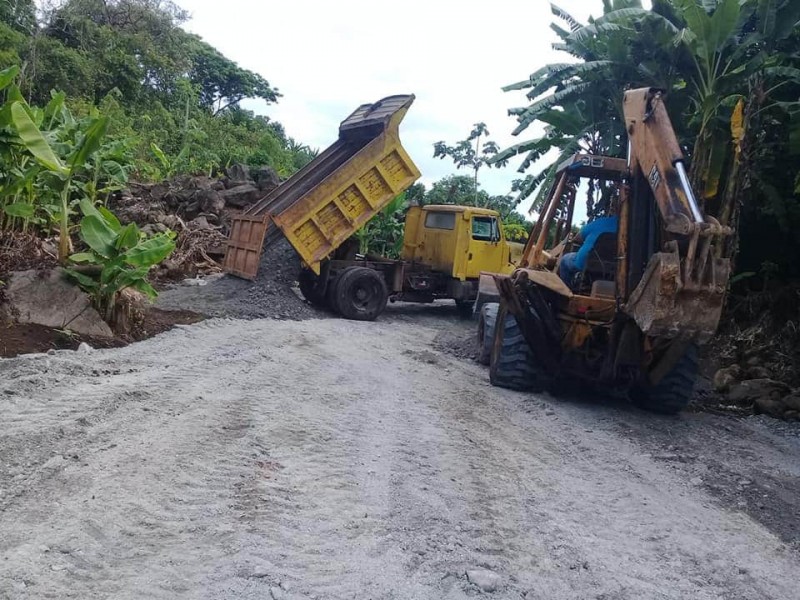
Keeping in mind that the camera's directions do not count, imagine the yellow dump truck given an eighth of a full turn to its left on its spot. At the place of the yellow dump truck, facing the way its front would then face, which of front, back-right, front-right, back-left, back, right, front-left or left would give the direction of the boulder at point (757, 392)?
back-right

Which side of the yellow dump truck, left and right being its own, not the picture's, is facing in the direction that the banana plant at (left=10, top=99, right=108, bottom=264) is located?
back

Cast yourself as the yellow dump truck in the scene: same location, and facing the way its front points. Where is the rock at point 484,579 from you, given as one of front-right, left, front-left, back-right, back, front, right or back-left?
back-right

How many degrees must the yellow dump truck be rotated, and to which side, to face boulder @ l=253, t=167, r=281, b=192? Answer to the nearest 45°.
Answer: approximately 90° to its left

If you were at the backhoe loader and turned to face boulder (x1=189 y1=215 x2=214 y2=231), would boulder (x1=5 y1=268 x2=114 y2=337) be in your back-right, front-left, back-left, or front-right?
front-left

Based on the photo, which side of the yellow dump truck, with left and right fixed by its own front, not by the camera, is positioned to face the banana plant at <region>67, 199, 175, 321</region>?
back

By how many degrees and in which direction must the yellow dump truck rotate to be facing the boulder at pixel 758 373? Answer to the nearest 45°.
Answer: approximately 90° to its right

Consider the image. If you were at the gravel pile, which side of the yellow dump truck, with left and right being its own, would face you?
back

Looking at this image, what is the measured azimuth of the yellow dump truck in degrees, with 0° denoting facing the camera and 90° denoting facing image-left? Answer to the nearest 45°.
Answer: approximately 225°

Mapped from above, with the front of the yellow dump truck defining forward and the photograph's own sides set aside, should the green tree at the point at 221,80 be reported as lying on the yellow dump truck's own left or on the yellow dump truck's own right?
on the yellow dump truck's own left

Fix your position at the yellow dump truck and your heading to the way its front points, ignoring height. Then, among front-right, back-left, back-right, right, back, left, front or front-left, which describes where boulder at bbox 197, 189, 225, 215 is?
left

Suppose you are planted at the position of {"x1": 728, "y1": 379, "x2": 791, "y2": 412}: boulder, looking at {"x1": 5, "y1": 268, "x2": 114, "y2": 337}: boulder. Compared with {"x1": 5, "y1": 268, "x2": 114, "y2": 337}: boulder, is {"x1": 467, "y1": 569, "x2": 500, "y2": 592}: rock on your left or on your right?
left
